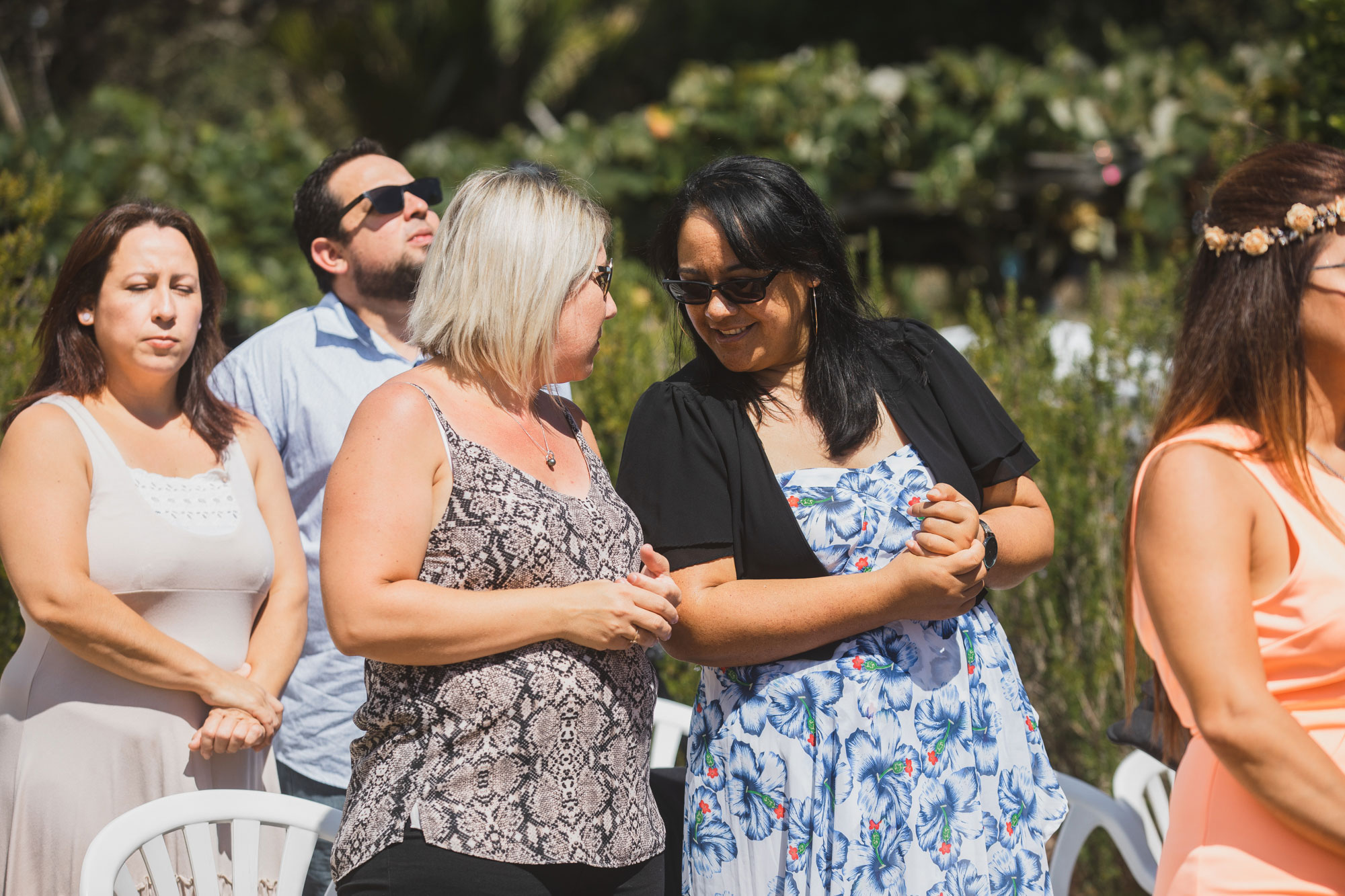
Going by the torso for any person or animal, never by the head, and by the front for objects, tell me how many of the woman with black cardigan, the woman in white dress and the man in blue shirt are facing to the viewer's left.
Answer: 0

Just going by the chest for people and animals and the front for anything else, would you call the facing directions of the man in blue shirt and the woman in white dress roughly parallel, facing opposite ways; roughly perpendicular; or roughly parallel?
roughly parallel

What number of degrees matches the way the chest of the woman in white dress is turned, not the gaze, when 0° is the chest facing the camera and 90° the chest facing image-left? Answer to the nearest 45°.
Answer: approximately 315°

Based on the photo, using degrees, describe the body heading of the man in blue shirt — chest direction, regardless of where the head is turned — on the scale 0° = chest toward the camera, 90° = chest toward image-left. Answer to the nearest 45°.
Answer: approximately 315°

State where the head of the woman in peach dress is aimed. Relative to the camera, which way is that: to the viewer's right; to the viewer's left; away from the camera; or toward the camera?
to the viewer's right

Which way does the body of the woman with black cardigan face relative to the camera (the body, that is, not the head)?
toward the camera

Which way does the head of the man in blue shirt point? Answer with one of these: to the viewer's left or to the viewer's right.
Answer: to the viewer's right

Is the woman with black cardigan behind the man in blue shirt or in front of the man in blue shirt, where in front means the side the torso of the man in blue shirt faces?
in front

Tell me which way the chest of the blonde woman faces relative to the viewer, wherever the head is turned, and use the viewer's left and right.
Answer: facing the viewer and to the right of the viewer

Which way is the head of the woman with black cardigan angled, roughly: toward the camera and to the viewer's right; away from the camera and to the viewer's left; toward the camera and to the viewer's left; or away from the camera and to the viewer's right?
toward the camera and to the viewer's left

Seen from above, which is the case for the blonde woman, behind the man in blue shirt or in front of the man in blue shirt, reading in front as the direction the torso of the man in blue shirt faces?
in front
